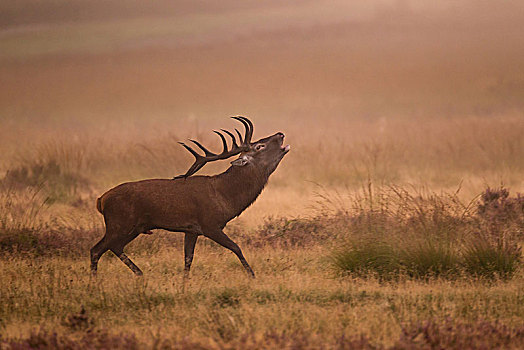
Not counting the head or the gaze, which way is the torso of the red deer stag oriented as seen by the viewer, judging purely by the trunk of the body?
to the viewer's right
